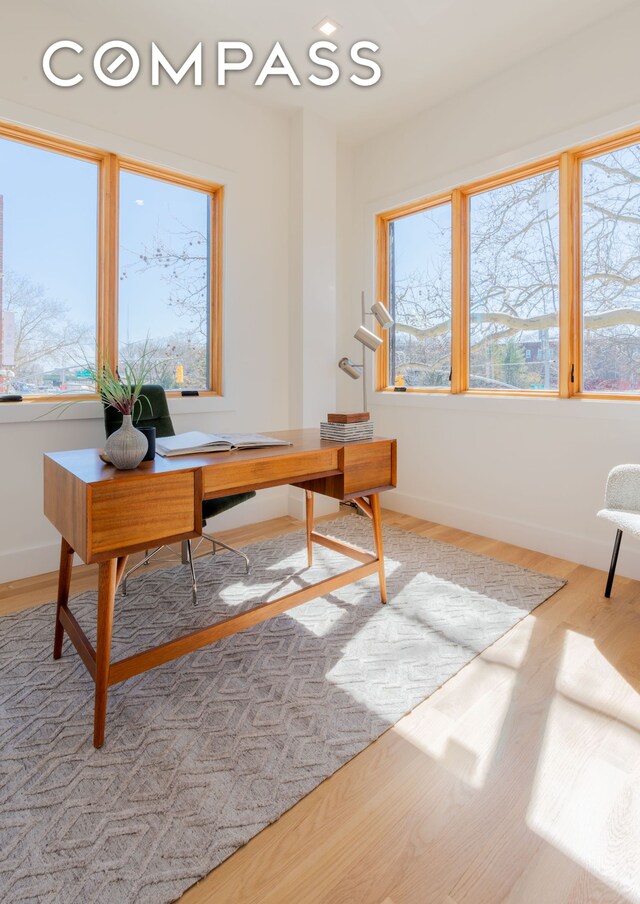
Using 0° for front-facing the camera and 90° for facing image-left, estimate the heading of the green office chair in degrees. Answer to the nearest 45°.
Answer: approximately 315°

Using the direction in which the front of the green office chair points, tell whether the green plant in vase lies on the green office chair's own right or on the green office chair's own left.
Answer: on the green office chair's own right

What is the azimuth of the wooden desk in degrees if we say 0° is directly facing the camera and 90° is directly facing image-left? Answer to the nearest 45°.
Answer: approximately 135°

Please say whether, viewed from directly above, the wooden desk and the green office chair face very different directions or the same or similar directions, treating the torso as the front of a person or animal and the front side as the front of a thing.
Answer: very different directions

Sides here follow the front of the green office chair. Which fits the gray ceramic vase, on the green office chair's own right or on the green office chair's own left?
on the green office chair's own right
